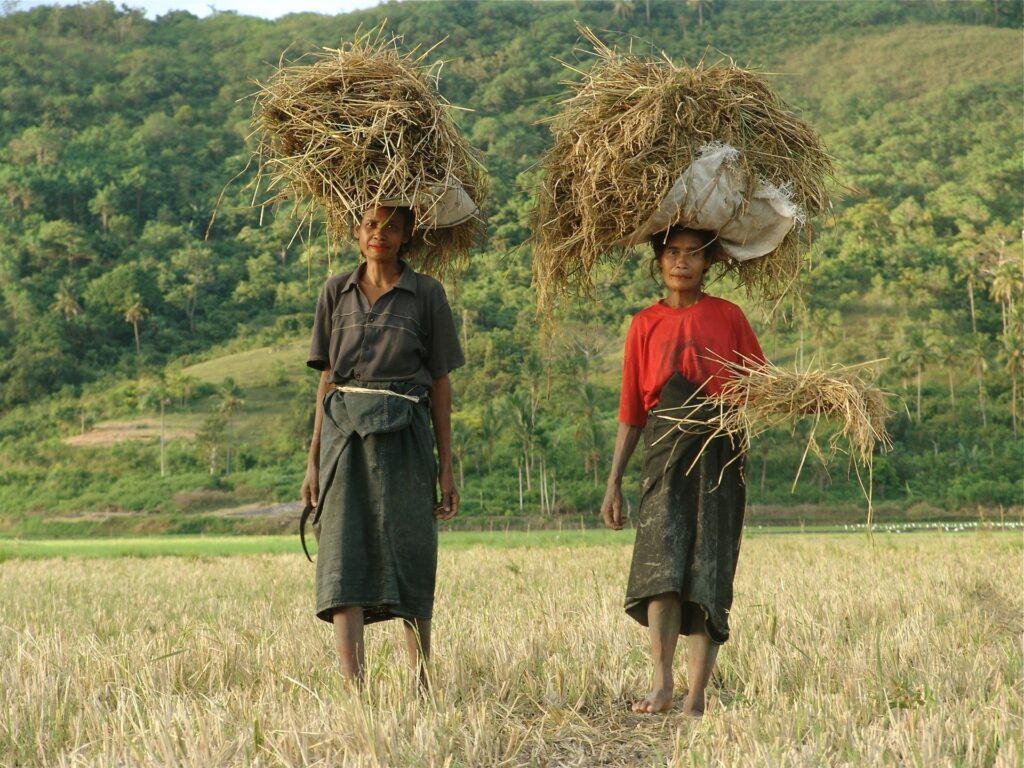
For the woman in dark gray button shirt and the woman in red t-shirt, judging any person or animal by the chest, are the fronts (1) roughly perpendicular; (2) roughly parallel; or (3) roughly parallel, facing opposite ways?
roughly parallel

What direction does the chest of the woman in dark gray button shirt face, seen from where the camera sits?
toward the camera

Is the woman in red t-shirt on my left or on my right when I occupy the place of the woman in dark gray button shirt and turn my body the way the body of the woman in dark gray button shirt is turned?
on my left

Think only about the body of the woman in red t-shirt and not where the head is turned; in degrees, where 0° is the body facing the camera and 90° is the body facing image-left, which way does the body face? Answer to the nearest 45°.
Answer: approximately 0°

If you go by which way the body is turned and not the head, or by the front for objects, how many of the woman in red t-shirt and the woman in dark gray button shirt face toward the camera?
2

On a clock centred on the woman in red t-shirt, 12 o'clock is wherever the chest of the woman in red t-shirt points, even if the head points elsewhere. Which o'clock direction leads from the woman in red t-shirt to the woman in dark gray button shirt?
The woman in dark gray button shirt is roughly at 3 o'clock from the woman in red t-shirt.
